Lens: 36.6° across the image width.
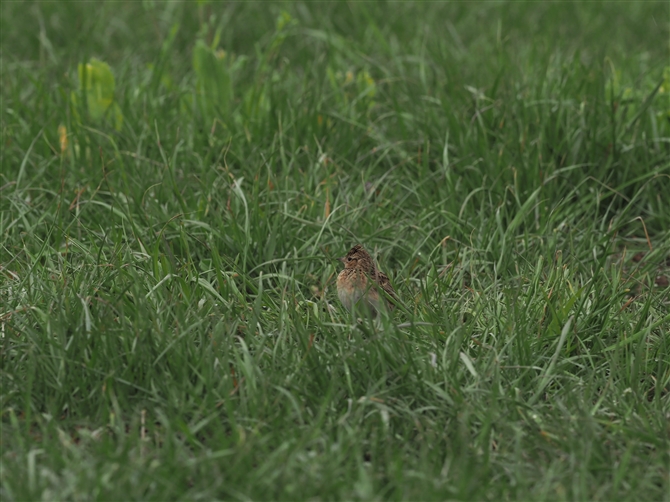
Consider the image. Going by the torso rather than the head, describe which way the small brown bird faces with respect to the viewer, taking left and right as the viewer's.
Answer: facing the viewer and to the left of the viewer
